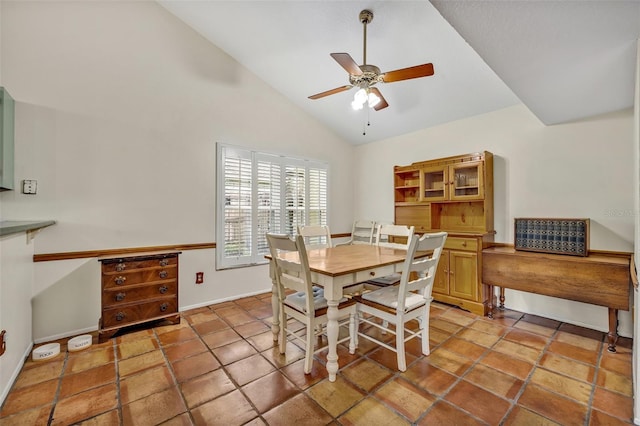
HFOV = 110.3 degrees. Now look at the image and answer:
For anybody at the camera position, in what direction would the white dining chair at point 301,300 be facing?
facing away from the viewer and to the right of the viewer

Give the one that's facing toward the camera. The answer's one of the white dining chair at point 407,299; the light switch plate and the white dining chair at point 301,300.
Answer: the light switch plate

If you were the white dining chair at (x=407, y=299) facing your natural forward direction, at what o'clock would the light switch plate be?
The light switch plate is roughly at 10 o'clock from the white dining chair.

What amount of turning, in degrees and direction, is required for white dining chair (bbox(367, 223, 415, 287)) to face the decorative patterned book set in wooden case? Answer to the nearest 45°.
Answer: approximately 135° to its left

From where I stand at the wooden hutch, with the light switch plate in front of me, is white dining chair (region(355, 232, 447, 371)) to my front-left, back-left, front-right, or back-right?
front-left

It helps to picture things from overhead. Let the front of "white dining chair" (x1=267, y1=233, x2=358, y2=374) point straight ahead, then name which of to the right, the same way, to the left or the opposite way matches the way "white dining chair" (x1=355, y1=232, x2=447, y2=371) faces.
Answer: to the left

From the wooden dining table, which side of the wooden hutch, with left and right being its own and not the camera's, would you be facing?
front

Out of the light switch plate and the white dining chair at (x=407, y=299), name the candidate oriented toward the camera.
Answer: the light switch plate

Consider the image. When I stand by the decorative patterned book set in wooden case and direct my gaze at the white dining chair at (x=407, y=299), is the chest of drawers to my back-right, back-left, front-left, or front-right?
front-right

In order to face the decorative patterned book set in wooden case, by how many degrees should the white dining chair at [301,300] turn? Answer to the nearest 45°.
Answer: approximately 45° to its right

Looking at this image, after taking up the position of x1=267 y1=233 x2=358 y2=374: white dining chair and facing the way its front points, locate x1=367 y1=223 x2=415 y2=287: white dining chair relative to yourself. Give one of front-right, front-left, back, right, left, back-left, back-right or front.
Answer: front

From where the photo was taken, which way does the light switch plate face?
toward the camera

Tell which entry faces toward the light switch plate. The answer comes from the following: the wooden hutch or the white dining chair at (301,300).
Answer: the wooden hutch

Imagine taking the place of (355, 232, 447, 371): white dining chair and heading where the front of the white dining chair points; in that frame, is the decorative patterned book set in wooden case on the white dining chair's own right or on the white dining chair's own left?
on the white dining chair's own right

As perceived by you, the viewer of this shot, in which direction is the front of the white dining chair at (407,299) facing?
facing away from the viewer and to the left of the viewer

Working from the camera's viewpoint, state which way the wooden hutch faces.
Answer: facing the viewer and to the left of the viewer

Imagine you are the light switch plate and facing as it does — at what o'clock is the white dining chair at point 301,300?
The white dining chair is roughly at 11 o'clock from the light switch plate.

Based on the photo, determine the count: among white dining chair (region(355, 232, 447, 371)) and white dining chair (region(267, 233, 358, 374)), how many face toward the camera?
0
